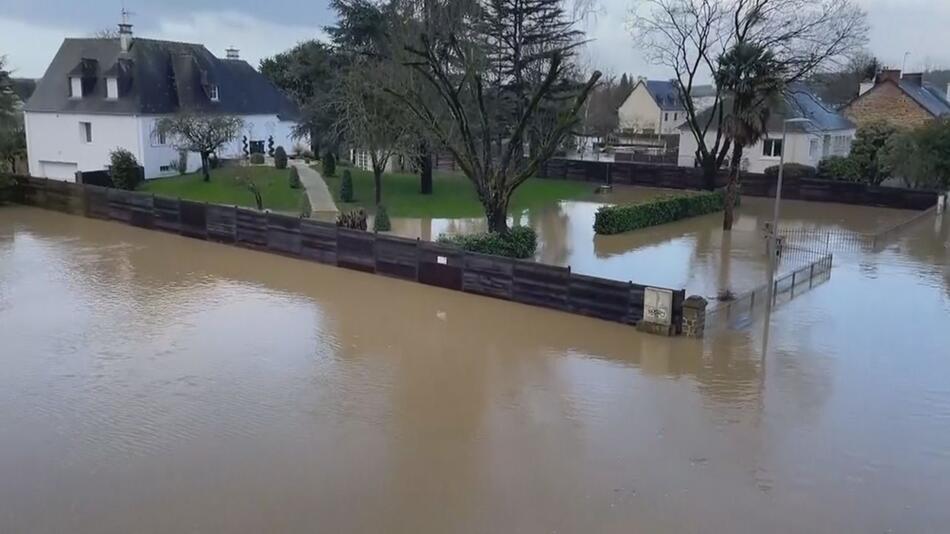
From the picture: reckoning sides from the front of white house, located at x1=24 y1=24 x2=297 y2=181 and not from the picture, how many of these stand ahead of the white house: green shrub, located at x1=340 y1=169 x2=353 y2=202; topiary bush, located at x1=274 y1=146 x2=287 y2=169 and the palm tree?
3

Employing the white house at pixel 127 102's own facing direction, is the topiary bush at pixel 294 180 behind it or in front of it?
in front

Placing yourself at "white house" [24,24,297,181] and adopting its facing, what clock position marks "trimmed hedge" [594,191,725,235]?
The trimmed hedge is roughly at 12 o'clock from the white house.

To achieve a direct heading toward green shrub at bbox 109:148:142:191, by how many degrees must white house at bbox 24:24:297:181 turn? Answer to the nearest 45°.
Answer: approximately 45° to its right

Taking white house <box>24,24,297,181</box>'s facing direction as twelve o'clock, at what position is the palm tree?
The palm tree is roughly at 12 o'clock from the white house.

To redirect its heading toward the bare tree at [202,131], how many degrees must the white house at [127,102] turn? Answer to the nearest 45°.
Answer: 0° — it already faces it

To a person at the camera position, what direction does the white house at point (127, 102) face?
facing the viewer and to the right of the viewer

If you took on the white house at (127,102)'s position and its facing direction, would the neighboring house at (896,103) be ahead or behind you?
ahead

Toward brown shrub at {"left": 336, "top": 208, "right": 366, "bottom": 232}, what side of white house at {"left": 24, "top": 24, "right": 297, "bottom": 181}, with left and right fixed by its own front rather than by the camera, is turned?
front

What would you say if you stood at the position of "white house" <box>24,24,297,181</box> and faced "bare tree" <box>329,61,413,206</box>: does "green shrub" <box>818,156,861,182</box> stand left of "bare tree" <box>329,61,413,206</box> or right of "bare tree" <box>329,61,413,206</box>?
left

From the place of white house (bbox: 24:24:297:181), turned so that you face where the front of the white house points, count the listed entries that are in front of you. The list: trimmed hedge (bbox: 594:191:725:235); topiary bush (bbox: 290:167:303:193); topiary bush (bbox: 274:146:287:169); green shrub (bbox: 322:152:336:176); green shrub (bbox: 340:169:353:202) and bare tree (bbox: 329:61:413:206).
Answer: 6

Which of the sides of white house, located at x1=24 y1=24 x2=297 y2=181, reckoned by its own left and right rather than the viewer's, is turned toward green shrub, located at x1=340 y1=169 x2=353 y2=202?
front

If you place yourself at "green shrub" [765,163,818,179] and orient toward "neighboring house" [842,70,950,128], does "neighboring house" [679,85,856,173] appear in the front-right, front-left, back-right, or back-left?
front-left

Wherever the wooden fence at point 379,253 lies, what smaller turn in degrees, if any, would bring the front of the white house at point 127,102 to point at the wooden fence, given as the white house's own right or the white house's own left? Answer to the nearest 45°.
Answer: approximately 45° to the white house's own right
